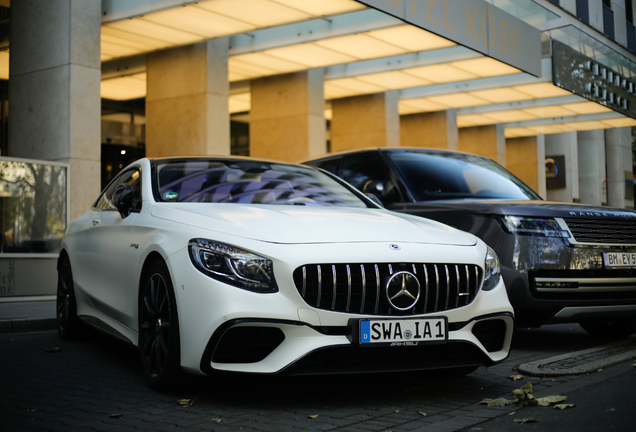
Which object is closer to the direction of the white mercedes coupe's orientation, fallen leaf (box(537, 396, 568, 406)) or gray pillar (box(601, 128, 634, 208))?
the fallen leaf

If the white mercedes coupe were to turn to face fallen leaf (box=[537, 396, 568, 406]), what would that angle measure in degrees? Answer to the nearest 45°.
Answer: approximately 45° to its left

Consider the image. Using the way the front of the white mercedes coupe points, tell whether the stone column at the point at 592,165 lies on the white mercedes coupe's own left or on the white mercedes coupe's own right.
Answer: on the white mercedes coupe's own left

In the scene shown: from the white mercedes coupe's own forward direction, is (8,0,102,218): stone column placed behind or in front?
behind

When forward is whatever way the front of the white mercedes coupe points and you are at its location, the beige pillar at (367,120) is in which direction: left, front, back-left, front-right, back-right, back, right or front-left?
back-left

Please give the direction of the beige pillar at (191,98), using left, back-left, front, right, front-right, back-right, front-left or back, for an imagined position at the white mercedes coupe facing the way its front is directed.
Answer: back-left

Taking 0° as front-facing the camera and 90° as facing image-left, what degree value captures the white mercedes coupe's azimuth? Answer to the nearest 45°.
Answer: approximately 315°

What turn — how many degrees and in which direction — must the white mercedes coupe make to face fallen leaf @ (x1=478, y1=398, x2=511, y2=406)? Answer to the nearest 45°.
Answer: approximately 45° to its left

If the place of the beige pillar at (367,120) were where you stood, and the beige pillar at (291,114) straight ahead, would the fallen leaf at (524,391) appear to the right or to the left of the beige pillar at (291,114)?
left

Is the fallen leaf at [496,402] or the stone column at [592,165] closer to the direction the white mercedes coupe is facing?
the fallen leaf

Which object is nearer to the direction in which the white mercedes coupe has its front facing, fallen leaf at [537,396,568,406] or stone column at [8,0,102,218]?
the fallen leaf

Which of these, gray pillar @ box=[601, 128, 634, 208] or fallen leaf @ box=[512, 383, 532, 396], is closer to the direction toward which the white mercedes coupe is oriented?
the fallen leaf

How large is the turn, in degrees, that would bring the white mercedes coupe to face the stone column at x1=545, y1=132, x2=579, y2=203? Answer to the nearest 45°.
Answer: approximately 90° to its left

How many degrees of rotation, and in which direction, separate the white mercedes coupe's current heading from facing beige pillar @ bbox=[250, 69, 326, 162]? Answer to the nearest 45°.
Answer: approximately 135° to its left
